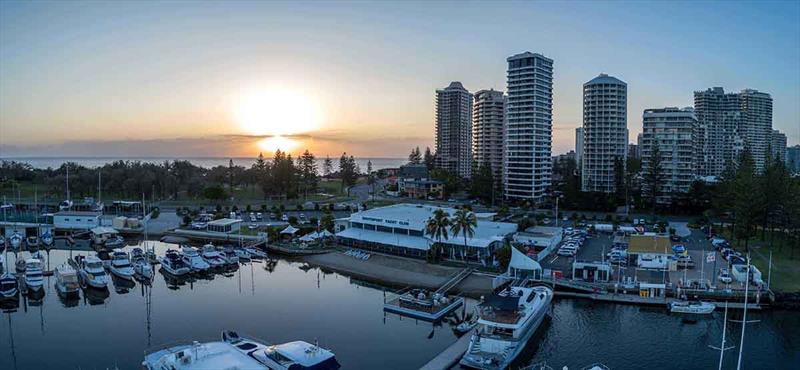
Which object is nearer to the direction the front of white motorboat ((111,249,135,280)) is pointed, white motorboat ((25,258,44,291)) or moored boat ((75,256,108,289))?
the moored boat

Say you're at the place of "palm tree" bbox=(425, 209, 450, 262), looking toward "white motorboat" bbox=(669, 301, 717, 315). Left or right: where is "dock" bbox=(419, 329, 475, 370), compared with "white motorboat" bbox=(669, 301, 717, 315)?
right

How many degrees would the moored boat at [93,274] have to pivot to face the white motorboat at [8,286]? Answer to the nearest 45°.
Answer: approximately 135° to its right

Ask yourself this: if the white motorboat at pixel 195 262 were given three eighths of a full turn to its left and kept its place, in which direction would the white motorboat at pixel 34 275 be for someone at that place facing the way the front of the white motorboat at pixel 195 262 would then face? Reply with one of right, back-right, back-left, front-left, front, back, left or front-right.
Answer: left
